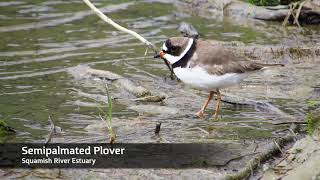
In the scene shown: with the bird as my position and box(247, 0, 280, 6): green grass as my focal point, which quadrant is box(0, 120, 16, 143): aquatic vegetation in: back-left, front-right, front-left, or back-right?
back-left

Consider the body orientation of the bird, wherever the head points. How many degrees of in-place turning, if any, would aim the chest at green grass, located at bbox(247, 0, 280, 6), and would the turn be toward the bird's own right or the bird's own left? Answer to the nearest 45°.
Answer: approximately 90° to the bird's own right

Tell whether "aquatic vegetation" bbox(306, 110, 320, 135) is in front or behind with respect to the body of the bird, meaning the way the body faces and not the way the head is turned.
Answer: behind

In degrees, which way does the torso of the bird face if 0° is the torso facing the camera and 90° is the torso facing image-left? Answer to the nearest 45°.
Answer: approximately 90°

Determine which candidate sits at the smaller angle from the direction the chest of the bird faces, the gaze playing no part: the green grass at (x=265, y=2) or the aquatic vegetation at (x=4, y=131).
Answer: the aquatic vegetation

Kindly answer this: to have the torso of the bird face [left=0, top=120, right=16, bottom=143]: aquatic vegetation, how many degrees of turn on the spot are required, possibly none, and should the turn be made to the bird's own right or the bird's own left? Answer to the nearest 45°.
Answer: approximately 45° to the bird's own left
